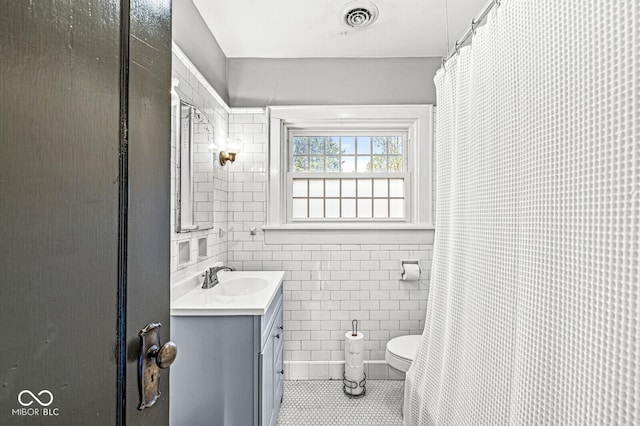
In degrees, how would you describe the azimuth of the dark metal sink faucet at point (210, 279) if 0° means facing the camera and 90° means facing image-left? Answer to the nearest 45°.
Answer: approximately 270°

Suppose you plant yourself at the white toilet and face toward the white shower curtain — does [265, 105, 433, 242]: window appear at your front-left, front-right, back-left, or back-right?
back-right

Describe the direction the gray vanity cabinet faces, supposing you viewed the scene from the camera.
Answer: facing to the right of the viewer

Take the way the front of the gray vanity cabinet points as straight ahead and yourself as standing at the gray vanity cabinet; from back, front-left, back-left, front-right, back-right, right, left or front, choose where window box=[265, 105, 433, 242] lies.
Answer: front-left

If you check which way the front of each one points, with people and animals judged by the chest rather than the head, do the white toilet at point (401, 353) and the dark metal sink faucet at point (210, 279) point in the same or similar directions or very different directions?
very different directions

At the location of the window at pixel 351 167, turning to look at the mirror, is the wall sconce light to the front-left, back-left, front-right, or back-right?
front-right

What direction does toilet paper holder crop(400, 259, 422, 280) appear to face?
toward the camera

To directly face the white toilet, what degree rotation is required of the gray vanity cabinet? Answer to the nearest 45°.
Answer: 0° — it already faces it
